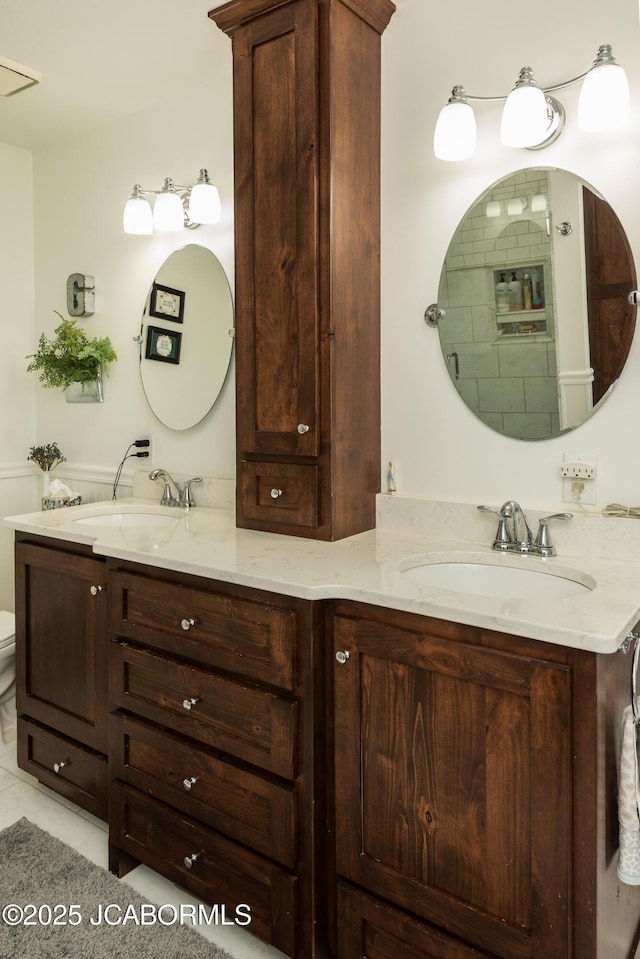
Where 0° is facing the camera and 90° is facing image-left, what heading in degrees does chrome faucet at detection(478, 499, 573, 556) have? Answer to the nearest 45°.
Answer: approximately 45°

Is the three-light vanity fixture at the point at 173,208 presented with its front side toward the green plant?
no

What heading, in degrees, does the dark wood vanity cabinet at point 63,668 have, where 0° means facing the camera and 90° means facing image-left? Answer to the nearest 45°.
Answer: approximately 45°

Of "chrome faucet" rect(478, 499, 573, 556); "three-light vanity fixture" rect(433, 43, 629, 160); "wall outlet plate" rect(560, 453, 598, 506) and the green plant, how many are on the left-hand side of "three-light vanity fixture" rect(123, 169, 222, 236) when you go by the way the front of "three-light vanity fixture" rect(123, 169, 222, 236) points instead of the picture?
3

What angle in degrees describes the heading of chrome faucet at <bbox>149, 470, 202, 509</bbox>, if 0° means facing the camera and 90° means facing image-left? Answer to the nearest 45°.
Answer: approximately 45°

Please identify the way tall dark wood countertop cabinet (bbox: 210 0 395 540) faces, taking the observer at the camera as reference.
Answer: facing the viewer and to the left of the viewer

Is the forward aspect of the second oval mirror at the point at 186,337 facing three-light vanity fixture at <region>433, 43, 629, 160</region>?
no

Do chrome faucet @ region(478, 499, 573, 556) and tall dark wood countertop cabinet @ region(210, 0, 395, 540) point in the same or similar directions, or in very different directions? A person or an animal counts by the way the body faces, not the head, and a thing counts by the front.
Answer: same or similar directions

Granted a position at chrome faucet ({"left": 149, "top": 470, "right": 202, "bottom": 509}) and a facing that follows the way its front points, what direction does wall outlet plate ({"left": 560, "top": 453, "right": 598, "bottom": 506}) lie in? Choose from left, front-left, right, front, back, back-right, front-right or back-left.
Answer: left

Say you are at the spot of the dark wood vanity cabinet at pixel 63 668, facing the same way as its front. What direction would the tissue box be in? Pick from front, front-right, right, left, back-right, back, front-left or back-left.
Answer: back-right

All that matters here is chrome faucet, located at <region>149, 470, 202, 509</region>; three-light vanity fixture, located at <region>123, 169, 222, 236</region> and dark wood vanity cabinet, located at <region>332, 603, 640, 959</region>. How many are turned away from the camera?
0

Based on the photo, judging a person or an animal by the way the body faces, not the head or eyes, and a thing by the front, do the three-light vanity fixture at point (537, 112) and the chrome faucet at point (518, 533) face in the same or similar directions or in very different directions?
same or similar directions

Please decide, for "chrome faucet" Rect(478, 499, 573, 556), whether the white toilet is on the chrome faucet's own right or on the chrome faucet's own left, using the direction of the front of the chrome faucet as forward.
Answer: on the chrome faucet's own right
